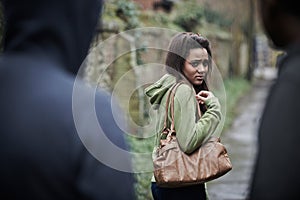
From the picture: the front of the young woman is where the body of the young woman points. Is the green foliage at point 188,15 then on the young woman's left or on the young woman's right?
on the young woman's left

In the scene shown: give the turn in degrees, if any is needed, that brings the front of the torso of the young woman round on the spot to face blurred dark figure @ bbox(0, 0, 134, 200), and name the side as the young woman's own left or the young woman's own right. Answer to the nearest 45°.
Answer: approximately 90° to the young woman's own right

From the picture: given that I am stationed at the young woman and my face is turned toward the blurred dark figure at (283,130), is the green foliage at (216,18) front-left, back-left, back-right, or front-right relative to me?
back-left

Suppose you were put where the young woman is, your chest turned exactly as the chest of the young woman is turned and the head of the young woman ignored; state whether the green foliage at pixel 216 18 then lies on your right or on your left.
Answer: on your left
